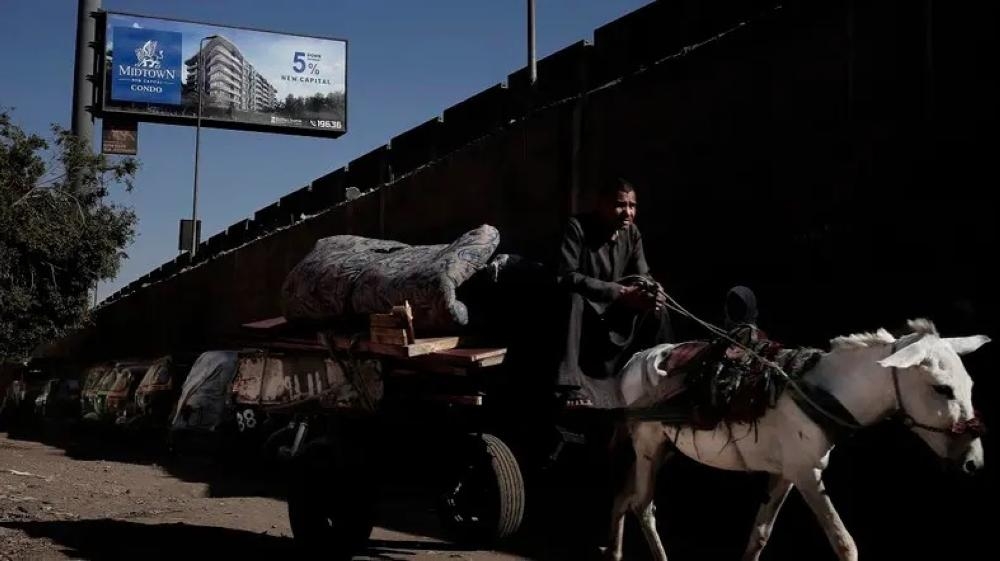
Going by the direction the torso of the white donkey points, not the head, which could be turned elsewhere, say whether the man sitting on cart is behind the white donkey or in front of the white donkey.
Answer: behind

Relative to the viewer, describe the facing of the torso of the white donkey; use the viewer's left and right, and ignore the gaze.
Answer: facing to the right of the viewer

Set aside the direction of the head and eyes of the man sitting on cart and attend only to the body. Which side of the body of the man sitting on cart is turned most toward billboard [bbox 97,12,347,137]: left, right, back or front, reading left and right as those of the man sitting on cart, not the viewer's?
back

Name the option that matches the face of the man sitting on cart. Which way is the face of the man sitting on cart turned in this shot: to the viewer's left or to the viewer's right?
to the viewer's right

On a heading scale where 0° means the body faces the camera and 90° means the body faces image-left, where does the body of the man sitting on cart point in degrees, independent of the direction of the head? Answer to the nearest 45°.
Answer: approximately 315°

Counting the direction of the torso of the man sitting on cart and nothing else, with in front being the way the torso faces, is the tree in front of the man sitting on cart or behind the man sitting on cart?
behind

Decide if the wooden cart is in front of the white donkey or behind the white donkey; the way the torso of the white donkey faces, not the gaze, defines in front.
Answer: behind

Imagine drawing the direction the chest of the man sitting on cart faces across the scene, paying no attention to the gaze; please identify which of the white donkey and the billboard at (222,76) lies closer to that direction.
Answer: the white donkey

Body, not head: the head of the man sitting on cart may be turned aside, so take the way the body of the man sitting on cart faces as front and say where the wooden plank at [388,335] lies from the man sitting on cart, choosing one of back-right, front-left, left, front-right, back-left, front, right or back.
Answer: back-right

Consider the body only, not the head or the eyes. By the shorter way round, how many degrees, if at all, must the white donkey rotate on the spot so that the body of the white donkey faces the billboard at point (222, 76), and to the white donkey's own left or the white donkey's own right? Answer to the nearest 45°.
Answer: approximately 135° to the white donkey's own left

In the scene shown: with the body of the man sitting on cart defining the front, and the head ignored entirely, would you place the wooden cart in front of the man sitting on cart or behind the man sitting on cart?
behind

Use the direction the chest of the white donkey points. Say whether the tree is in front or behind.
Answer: behind
